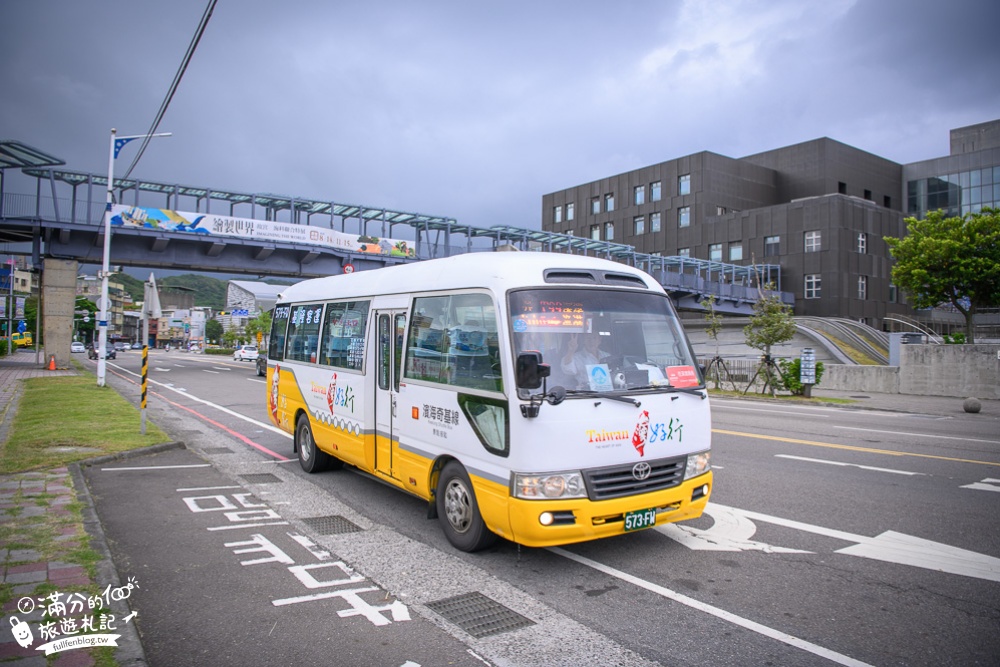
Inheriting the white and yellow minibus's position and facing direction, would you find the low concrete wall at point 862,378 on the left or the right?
on its left

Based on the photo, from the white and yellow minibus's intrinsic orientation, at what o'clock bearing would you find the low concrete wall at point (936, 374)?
The low concrete wall is roughly at 9 o'clock from the white and yellow minibus.

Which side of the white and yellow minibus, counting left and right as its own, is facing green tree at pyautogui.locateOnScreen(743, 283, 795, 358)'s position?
left

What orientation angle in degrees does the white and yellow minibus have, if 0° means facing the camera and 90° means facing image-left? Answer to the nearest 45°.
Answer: approximately 315°

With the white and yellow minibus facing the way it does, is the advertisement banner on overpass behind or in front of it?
behind

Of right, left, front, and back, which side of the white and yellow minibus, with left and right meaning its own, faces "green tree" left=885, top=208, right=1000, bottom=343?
left

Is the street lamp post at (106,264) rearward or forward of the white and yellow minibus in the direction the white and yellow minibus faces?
rearward
